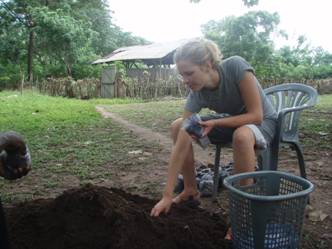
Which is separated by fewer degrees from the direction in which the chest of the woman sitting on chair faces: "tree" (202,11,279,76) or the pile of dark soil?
the pile of dark soil

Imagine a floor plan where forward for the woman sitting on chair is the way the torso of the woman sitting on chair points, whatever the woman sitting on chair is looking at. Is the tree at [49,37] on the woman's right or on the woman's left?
on the woman's right

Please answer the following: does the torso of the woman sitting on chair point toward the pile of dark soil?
yes

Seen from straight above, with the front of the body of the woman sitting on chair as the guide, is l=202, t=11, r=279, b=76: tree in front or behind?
behind

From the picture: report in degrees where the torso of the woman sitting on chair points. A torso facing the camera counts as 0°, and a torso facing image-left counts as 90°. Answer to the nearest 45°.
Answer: approximately 45°
